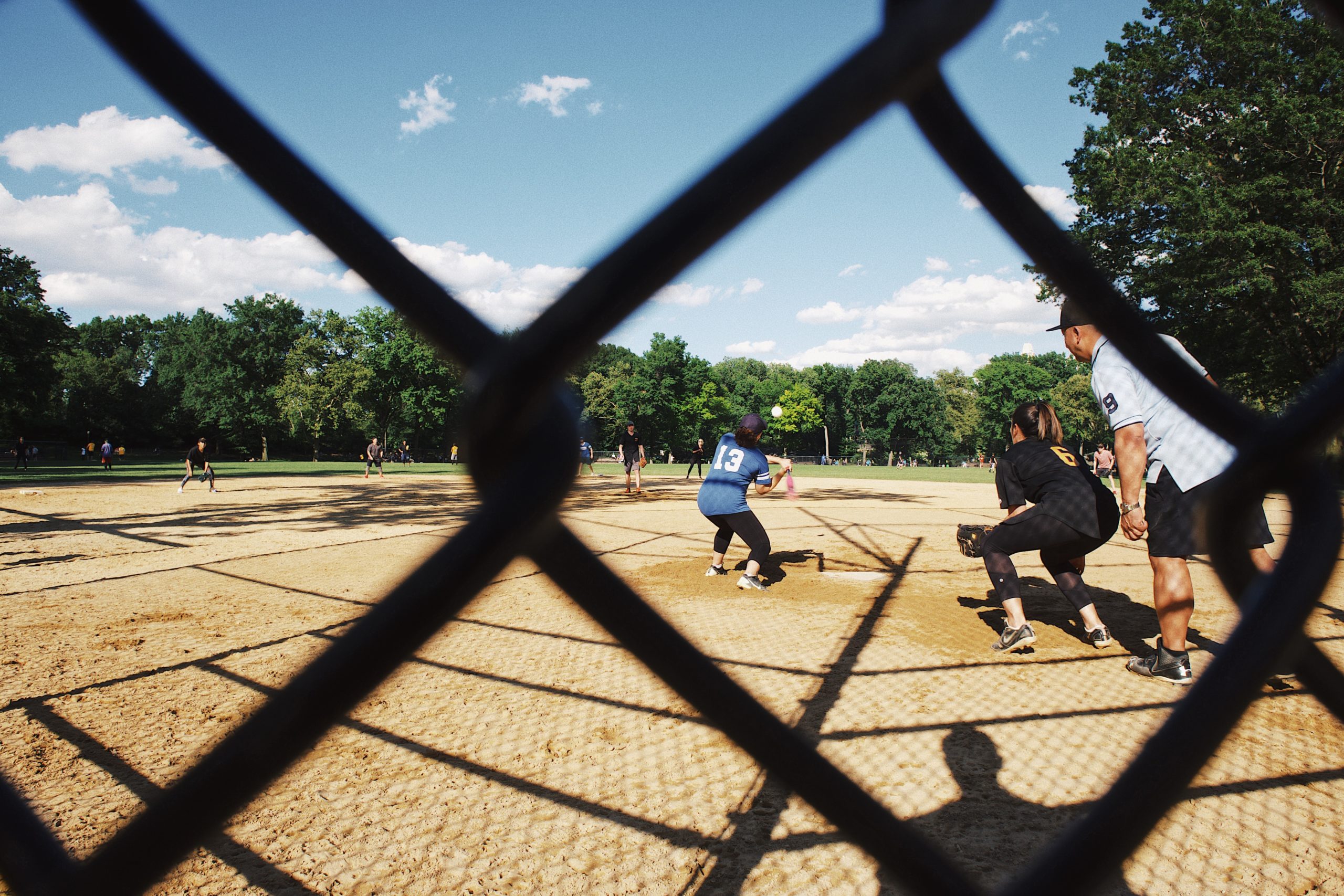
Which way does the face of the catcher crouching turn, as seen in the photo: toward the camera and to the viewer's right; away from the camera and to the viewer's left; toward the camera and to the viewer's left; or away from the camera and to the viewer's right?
away from the camera and to the viewer's left

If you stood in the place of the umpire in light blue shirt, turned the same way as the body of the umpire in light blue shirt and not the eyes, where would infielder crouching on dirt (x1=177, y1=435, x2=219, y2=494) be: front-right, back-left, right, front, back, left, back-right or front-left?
front

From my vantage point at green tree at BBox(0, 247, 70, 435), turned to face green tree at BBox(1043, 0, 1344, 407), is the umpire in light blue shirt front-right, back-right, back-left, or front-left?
front-right

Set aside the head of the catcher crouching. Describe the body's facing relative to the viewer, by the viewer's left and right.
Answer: facing away from the viewer and to the left of the viewer

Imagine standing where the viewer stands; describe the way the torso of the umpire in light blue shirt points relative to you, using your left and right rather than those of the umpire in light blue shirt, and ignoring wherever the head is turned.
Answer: facing to the left of the viewer

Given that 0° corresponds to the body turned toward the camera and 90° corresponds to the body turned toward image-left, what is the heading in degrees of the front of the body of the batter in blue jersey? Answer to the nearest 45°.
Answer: approximately 225°

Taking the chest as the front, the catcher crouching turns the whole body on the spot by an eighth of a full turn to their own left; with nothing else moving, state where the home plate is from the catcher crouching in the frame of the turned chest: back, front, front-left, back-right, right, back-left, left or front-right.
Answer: front-right

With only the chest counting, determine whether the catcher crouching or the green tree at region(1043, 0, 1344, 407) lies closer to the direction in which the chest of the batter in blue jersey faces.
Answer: the green tree

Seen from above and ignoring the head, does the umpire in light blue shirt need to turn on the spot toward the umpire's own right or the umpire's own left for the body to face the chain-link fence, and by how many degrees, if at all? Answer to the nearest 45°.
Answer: approximately 90° to the umpire's own left

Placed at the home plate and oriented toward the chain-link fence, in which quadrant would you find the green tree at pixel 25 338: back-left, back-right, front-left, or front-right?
back-right

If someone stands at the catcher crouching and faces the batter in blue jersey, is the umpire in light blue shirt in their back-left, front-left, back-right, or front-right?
back-left

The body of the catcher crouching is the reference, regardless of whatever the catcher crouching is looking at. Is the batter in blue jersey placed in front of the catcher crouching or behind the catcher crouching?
in front

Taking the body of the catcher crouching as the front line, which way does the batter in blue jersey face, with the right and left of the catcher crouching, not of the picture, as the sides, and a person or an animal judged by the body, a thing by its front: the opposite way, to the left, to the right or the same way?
to the right

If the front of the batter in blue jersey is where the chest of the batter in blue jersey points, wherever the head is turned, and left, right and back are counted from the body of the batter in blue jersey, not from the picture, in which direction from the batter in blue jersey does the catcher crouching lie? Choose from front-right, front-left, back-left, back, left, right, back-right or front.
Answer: right

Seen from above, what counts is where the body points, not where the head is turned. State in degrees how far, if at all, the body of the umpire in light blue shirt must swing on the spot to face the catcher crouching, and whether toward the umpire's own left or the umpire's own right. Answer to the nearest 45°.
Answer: approximately 45° to the umpire's own right

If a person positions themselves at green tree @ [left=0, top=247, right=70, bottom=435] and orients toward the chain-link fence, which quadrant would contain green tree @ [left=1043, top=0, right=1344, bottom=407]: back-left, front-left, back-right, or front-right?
front-left

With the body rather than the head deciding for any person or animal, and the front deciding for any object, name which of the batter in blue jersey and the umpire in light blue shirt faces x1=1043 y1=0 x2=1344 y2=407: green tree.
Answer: the batter in blue jersey

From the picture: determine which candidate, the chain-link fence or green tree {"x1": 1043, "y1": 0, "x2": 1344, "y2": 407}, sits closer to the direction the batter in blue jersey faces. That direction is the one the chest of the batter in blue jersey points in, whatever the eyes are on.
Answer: the green tree
